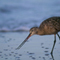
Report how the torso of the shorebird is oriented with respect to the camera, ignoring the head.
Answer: to the viewer's left
